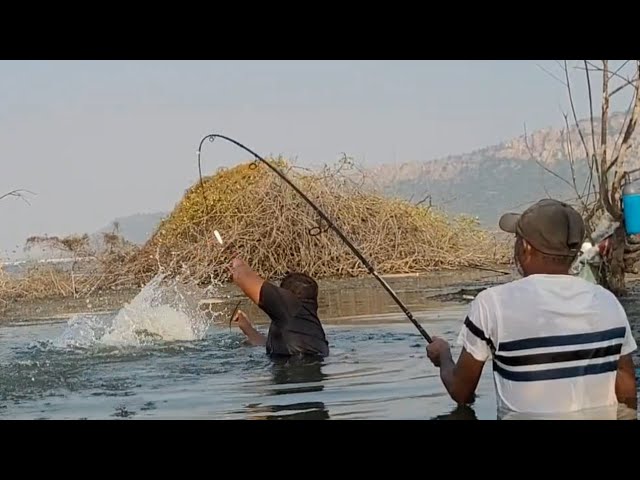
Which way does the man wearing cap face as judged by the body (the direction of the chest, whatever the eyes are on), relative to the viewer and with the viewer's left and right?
facing away from the viewer and to the left of the viewer

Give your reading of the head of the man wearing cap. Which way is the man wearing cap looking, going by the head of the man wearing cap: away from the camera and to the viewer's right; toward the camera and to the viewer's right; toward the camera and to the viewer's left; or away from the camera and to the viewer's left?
away from the camera and to the viewer's left

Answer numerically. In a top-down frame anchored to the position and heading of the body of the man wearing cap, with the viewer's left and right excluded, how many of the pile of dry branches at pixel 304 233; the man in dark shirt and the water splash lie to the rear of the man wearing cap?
0

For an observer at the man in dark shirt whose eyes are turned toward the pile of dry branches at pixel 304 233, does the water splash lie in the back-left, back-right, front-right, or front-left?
front-left

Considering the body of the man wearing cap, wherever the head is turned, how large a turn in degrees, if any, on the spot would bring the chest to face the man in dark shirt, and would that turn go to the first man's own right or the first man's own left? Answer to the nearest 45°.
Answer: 0° — they already face them

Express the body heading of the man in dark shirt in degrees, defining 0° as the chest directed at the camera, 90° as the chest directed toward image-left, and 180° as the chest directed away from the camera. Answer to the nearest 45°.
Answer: approximately 135°

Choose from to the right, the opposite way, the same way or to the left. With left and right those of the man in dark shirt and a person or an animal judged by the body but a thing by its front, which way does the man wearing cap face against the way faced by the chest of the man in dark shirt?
the same way

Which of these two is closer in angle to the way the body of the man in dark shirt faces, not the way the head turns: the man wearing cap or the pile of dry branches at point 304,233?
the pile of dry branches

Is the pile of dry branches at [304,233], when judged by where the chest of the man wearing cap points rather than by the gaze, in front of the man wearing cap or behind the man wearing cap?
in front

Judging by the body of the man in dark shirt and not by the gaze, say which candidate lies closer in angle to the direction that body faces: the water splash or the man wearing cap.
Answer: the water splash

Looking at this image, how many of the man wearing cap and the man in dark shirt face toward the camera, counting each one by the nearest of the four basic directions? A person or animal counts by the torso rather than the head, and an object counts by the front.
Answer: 0

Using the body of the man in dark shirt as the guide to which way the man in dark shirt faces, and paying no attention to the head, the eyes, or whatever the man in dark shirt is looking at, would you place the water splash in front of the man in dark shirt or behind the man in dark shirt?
in front

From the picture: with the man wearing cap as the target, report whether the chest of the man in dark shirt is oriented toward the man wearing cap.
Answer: no
